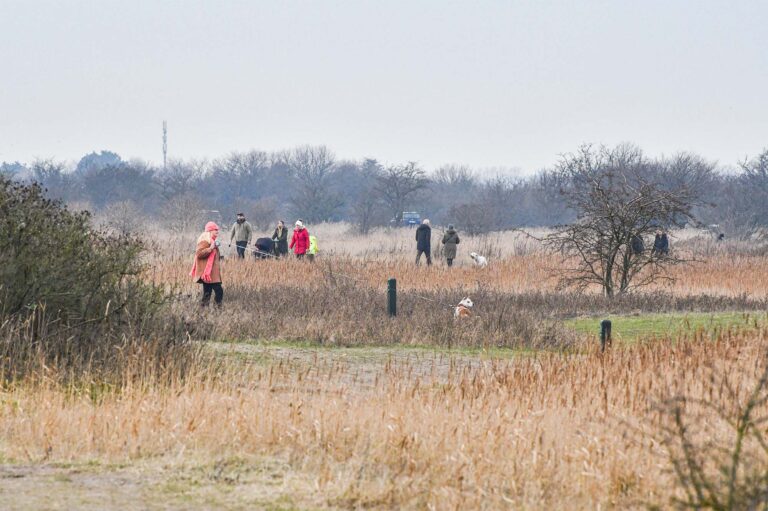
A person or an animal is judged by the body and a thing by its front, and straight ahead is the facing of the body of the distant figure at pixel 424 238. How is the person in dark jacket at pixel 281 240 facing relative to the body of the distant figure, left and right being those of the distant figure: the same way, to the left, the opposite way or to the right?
the opposite way

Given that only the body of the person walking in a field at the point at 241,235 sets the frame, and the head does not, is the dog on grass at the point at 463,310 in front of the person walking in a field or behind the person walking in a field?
in front

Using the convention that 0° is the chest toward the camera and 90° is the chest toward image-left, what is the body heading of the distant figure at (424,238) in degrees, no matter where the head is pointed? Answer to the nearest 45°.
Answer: approximately 180°

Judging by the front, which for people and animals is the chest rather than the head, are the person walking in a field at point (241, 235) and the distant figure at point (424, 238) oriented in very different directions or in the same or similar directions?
very different directions

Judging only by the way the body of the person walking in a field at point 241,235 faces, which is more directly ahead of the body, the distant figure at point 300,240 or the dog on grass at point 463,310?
the dog on grass
